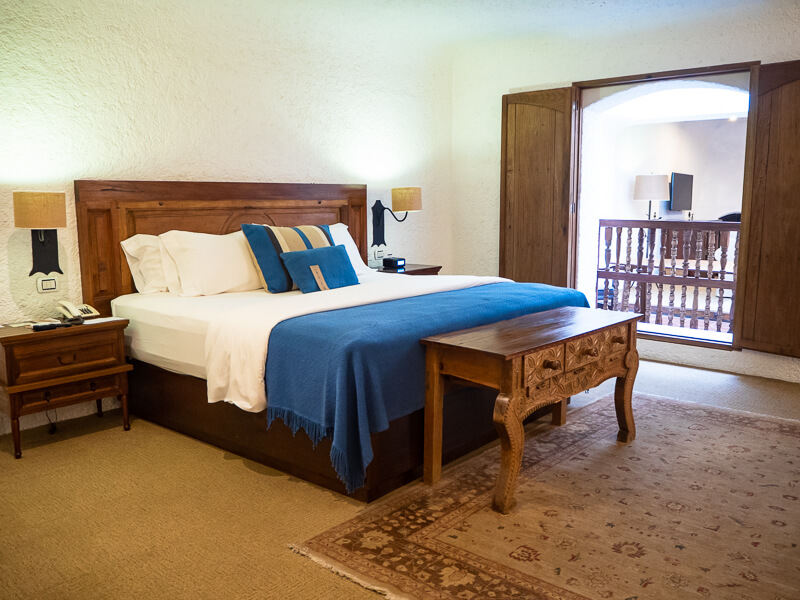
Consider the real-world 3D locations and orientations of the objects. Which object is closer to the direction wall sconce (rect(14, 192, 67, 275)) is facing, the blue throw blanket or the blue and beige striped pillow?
the blue throw blanket

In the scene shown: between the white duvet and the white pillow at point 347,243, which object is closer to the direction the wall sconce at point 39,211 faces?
the white duvet

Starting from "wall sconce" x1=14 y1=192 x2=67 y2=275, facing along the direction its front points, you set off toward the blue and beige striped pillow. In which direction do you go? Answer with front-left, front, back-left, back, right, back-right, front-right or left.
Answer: left

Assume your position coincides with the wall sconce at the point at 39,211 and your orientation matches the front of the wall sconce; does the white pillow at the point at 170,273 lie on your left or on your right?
on your left

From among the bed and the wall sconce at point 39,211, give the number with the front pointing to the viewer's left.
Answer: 0

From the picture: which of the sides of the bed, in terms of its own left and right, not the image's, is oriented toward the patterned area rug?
front

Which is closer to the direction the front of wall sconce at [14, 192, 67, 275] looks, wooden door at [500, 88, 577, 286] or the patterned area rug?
the patterned area rug

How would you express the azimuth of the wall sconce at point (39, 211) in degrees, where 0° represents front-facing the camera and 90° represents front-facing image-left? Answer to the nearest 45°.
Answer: approximately 0°

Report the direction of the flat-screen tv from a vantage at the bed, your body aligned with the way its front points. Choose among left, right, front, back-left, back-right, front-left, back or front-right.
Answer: left

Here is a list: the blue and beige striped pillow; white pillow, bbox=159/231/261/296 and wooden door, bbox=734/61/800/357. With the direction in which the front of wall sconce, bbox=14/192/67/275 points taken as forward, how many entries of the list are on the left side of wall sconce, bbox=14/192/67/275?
3

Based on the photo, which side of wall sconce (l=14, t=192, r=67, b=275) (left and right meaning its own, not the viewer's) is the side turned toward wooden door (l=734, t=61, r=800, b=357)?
left

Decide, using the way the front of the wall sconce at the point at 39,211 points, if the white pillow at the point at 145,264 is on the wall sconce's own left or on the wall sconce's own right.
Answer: on the wall sconce's own left

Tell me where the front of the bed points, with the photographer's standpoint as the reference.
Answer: facing the viewer and to the right of the viewer
